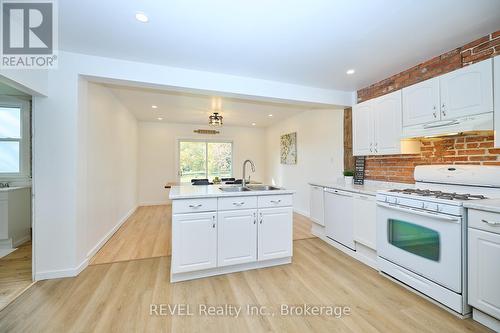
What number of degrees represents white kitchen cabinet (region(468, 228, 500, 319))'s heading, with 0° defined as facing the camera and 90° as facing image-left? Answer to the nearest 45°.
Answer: approximately 45°

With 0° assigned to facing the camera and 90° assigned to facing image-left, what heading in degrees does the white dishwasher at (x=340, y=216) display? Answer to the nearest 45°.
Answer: approximately 45°

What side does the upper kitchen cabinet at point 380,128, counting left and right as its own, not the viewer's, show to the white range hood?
left

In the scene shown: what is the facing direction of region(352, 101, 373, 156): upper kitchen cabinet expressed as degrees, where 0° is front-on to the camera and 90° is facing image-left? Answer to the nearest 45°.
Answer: approximately 45°
